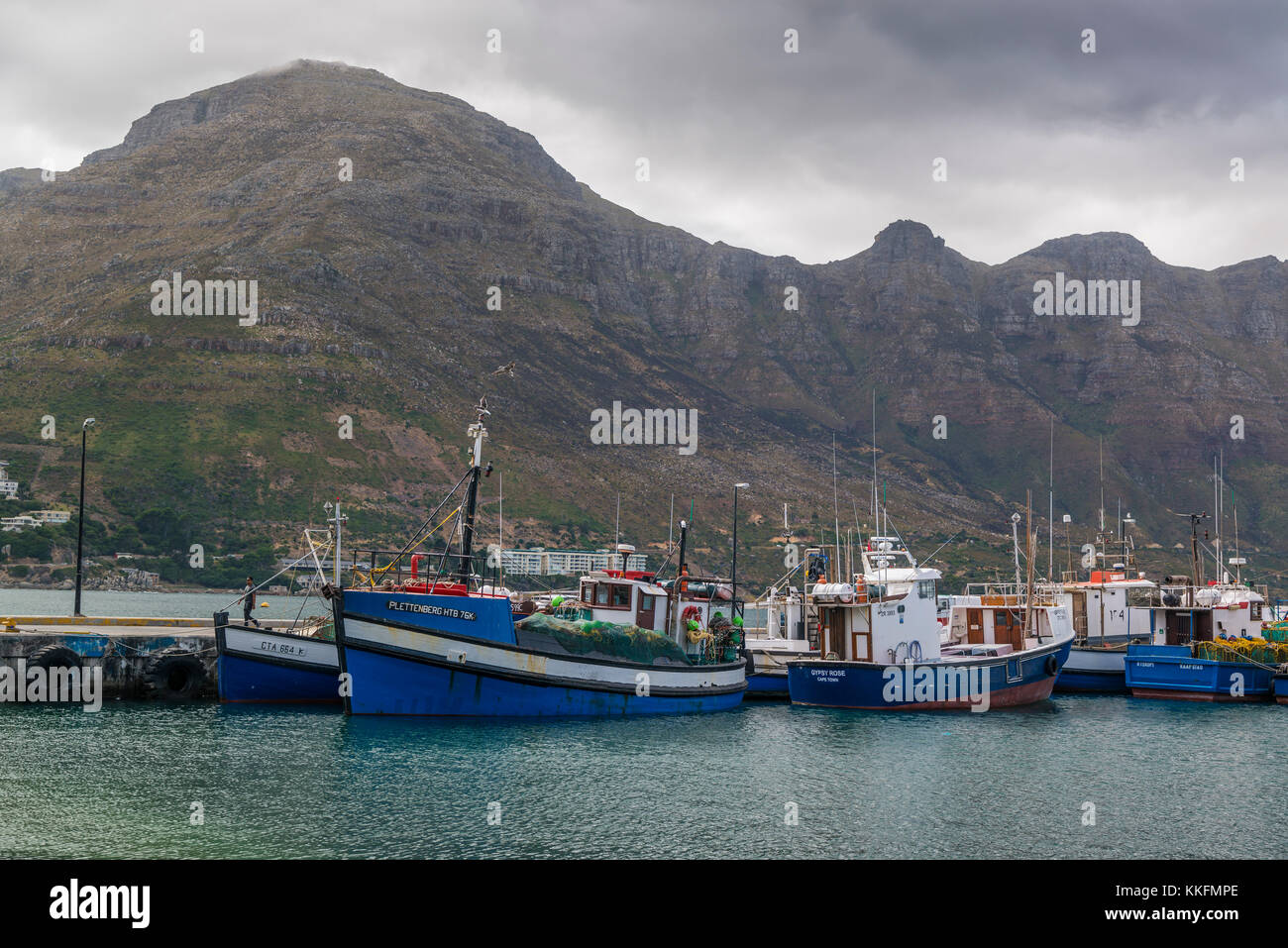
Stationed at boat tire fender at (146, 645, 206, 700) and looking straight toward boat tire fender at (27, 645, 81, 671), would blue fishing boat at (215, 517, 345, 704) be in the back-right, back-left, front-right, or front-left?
back-left

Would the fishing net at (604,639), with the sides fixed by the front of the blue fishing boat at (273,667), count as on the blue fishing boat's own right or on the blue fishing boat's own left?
on the blue fishing boat's own left

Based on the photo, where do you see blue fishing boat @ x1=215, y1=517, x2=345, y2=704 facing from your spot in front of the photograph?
facing the viewer and to the left of the viewer

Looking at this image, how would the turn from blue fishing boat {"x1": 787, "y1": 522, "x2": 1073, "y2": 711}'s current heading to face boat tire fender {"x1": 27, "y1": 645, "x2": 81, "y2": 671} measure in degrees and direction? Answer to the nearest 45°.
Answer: approximately 180°

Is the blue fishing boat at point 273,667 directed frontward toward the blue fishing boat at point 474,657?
no

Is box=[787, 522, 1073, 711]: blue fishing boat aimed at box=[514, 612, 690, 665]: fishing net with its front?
no

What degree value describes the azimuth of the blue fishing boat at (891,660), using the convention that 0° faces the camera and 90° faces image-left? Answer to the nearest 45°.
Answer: approximately 225°

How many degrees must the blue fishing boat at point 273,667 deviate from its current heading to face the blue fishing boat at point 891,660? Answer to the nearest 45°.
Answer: approximately 135° to its left
